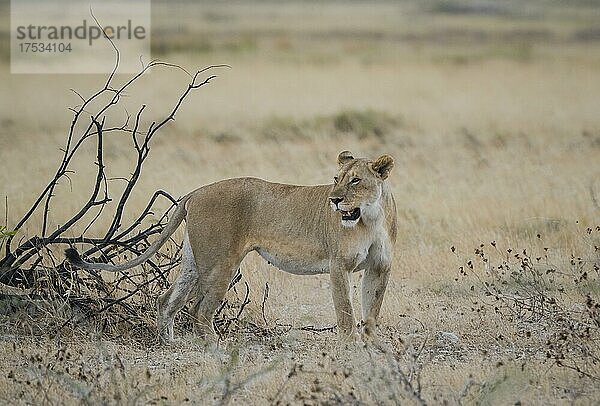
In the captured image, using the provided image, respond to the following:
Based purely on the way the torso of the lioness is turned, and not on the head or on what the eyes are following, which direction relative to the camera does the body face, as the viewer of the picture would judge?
to the viewer's right
